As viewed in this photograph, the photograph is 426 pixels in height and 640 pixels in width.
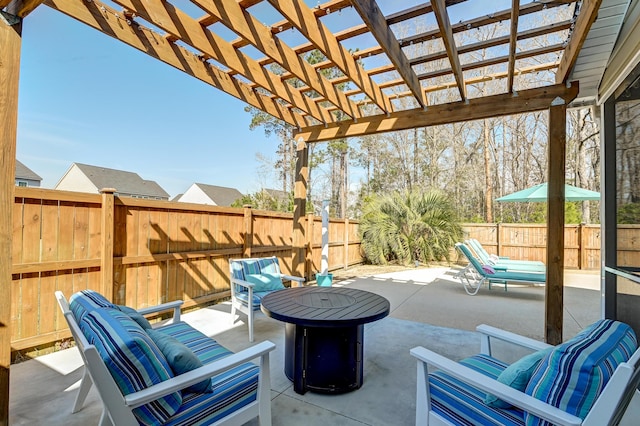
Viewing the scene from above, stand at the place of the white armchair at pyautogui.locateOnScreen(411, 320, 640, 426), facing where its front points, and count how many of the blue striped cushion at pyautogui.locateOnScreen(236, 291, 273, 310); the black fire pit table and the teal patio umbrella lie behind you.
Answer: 0

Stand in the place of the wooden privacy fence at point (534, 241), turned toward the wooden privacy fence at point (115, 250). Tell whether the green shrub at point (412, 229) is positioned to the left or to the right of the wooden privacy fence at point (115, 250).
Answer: right

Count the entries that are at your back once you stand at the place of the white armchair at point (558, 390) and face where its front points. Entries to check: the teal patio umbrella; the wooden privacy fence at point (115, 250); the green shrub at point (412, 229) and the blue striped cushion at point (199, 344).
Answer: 0

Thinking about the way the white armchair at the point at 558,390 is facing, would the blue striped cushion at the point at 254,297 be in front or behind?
in front

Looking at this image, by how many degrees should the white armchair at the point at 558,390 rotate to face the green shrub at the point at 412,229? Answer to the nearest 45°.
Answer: approximately 45° to its right

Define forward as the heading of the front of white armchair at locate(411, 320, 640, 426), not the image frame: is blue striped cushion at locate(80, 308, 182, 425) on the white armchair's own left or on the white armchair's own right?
on the white armchair's own left

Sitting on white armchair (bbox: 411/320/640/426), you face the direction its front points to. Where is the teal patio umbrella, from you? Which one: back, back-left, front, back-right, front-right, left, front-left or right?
front-right

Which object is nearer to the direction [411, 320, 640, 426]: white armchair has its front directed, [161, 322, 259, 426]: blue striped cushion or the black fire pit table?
the black fire pit table

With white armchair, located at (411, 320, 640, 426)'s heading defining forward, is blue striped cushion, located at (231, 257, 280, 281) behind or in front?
in front

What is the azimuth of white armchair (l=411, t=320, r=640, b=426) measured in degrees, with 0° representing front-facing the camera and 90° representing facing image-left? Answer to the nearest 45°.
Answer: approximately 135°

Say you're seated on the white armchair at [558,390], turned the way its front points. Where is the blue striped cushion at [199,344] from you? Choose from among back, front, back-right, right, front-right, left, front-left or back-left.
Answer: front-left

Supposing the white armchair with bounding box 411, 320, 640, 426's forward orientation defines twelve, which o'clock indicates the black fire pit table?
The black fire pit table is roughly at 11 o'clock from the white armchair.
